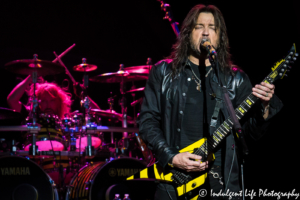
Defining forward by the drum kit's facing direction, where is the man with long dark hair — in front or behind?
in front

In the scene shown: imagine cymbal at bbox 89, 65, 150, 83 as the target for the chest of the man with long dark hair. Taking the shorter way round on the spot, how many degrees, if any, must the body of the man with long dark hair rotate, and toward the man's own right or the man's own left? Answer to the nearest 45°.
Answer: approximately 180°

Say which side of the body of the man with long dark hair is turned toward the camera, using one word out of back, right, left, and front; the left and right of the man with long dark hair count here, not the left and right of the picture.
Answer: front

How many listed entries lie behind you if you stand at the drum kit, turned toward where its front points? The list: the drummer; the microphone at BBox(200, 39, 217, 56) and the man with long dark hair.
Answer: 1

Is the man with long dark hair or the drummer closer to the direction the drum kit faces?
the man with long dark hair

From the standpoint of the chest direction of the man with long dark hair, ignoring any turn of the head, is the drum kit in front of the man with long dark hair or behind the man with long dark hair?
behind

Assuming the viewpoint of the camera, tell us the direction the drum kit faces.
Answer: facing the viewer

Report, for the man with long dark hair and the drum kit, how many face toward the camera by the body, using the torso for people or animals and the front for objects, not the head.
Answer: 2
